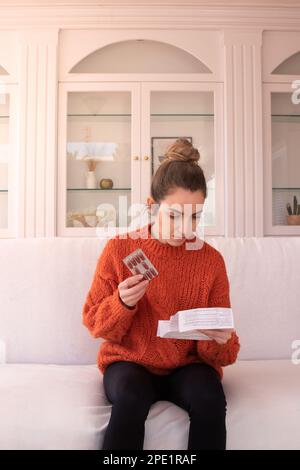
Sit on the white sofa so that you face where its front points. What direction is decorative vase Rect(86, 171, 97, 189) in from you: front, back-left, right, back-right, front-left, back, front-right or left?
back

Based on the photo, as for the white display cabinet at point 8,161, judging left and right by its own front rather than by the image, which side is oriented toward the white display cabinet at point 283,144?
left

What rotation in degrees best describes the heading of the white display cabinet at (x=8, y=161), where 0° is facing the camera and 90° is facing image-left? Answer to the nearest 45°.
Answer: approximately 0°

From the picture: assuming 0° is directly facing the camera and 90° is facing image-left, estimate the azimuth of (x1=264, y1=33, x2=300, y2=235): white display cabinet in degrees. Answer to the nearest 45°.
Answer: approximately 0°

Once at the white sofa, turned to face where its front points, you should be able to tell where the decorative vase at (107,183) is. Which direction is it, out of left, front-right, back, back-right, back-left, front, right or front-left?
back
